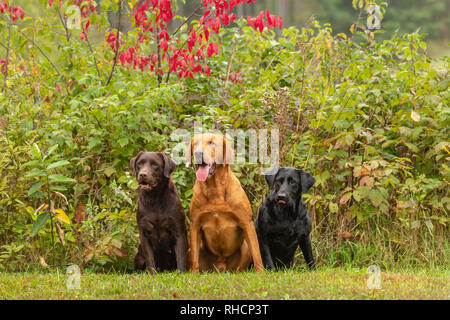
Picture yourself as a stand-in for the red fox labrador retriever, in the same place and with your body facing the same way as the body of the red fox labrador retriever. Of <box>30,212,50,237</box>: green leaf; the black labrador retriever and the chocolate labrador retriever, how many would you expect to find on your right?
2

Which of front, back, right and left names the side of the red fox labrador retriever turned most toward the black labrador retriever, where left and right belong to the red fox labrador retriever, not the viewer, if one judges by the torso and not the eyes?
left

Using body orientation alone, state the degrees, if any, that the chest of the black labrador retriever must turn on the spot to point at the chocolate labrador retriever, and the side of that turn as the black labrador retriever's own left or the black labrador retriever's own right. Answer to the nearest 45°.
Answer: approximately 90° to the black labrador retriever's own right

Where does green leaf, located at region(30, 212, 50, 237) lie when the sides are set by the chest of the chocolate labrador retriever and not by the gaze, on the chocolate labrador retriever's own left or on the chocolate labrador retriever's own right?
on the chocolate labrador retriever's own right

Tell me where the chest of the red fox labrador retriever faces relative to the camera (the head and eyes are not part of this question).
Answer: toward the camera

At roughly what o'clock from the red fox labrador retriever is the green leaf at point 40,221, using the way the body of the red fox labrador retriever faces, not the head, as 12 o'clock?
The green leaf is roughly at 3 o'clock from the red fox labrador retriever.

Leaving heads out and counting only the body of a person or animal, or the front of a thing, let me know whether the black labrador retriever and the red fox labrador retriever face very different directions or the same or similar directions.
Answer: same or similar directions

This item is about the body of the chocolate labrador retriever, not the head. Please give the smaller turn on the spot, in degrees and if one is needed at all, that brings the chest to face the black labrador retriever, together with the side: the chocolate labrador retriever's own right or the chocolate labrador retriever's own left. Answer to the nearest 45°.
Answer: approximately 90° to the chocolate labrador retriever's own left

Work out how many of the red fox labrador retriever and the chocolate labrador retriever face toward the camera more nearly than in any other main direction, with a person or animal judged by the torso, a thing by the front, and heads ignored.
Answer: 2

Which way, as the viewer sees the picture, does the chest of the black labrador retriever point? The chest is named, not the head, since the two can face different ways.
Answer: toward the camera

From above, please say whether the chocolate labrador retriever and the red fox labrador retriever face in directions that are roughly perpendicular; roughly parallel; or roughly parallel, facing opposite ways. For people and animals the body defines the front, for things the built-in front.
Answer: roughly parallel

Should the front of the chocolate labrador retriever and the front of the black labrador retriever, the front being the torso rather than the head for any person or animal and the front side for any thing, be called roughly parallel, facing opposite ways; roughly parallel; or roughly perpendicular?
roughly parallel

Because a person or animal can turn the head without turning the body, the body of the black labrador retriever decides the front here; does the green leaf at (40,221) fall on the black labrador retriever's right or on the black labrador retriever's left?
on the black labrador retriever's right

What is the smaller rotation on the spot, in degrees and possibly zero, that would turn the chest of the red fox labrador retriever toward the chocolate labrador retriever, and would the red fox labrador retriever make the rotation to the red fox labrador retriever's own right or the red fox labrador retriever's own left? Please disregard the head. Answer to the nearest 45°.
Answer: approximately 90° to the red fox labrador retriever's own right
